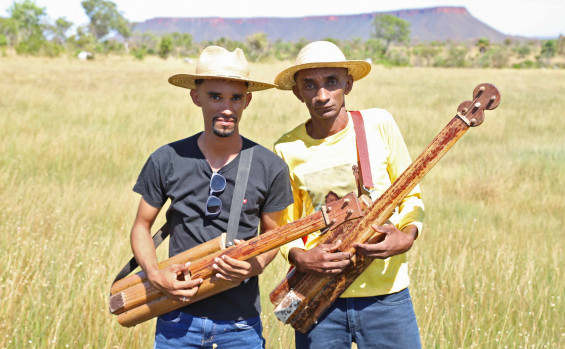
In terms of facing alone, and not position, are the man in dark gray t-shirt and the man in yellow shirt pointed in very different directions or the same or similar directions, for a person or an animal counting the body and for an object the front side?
same or similar directions

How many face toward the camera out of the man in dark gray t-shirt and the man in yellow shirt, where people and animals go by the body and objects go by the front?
2

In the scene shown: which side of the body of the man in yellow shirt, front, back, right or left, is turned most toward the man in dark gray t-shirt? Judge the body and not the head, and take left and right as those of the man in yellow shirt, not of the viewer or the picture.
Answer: right

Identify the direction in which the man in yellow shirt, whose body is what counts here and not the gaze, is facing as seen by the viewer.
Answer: toward the camera

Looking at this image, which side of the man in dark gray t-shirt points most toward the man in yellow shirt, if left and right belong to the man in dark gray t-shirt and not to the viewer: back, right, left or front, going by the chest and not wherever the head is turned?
left
